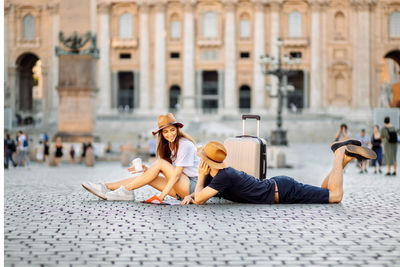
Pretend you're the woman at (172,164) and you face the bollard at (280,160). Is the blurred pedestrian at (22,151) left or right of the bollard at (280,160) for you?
left

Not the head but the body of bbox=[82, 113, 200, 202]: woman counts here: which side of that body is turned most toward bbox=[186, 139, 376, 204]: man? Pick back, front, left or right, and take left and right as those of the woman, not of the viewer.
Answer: back

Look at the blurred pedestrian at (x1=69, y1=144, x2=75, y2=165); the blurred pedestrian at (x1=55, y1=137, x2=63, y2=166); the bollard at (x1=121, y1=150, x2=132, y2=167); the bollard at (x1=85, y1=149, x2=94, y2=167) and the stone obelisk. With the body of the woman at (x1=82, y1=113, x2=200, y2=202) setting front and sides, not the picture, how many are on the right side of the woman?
5

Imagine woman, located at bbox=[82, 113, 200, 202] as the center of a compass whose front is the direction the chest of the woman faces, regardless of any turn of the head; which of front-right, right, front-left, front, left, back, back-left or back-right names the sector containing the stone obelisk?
right

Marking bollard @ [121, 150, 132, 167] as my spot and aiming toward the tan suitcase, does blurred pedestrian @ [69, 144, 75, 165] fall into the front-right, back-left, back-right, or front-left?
back-right

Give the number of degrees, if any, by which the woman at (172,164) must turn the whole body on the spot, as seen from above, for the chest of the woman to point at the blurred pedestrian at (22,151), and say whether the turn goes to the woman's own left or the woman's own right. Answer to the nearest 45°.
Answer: approximately 90° to the woman's own right

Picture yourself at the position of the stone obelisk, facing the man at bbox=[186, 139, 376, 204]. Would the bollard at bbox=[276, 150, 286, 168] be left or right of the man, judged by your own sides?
left

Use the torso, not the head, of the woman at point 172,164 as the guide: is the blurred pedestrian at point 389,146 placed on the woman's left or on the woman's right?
on the woman's right

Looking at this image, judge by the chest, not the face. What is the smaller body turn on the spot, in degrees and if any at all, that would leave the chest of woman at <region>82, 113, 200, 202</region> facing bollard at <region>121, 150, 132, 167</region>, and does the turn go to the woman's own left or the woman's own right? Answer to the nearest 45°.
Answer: approximately 90° to the woman's own right

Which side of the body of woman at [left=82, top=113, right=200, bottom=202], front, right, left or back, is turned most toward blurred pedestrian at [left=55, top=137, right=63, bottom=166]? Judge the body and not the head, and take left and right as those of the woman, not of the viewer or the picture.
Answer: right

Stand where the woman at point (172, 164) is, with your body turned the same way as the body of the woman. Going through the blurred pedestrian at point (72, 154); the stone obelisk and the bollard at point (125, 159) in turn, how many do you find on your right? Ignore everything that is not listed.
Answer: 3

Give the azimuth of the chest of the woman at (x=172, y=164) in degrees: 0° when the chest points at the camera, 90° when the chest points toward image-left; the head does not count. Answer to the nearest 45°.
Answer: approximately 90°
